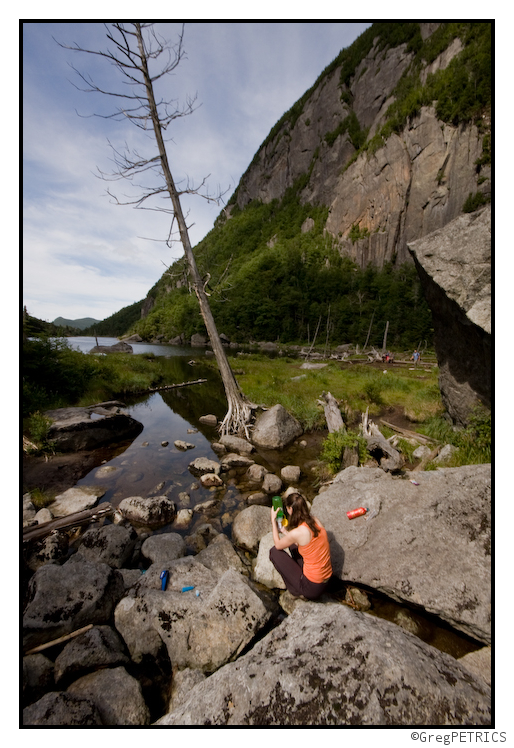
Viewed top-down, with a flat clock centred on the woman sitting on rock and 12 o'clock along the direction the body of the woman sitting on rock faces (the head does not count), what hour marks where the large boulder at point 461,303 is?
The large boulder is roughly at 3 o'clock from the woman sitting on rock.

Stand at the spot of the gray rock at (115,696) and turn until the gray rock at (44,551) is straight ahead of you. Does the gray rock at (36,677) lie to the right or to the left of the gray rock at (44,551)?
left

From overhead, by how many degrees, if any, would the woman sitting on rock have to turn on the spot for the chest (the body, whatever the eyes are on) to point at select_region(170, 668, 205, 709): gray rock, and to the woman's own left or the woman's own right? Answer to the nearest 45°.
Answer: approximately 90° to the woman's own left

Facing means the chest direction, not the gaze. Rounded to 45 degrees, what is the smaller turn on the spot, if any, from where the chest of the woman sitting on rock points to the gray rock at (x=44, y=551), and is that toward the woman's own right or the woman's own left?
approximately 45° to the woman's own left

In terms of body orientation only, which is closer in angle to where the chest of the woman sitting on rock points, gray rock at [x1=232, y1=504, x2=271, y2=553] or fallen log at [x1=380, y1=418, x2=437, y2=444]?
the gray rock

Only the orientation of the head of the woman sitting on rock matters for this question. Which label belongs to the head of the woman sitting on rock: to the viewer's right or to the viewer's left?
to the viewer's left

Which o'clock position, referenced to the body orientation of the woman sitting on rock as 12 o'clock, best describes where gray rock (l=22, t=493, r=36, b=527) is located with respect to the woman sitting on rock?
The gray rock is roughly at 11 o'clock from the woman sitting on rock.

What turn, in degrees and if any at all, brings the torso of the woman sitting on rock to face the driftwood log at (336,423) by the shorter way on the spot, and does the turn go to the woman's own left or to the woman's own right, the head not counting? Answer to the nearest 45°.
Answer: approximately 45° to the woman's own right

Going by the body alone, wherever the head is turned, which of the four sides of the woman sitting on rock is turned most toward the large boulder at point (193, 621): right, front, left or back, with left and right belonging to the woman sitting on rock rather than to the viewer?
left

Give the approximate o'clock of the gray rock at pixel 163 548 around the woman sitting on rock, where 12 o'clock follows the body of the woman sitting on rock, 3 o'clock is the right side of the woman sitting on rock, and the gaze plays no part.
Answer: The gray rock is roughly at 11 o'clock from the woman sitting on rock.

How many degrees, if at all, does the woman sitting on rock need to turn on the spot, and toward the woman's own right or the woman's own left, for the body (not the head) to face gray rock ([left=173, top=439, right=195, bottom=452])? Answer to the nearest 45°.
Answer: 0° — they already face it

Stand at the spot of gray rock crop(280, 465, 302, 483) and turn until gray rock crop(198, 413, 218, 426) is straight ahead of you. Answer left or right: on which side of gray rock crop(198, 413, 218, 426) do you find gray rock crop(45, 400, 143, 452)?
left

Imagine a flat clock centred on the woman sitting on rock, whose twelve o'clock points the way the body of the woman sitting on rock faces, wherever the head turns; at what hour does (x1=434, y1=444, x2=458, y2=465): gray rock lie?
The gray rock is roughly at 3 o'clock from the woman sitting on rock.

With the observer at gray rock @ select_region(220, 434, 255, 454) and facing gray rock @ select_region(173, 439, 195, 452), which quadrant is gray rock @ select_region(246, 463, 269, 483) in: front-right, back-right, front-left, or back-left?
back-left

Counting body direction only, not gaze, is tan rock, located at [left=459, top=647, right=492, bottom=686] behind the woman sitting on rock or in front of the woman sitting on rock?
behind

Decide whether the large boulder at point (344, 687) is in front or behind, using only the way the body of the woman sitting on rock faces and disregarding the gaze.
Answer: behind

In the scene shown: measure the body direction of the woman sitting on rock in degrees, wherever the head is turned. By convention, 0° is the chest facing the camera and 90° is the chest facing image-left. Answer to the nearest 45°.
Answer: approximately 135°
